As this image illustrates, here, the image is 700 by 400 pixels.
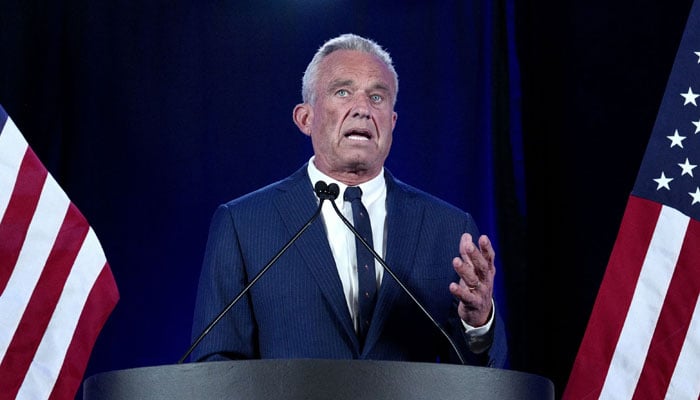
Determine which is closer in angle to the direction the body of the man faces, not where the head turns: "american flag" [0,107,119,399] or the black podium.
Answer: the black podium

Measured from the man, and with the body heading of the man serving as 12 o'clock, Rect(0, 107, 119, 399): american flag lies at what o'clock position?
The american flag is roughly at 4 o'clock from the man.

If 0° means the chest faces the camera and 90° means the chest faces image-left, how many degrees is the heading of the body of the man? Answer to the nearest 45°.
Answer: approximately 0°

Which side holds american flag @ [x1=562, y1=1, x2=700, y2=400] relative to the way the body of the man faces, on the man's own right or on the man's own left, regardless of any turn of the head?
on the man's own left

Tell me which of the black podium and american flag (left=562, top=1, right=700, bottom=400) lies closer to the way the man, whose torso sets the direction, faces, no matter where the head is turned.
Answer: the black podium

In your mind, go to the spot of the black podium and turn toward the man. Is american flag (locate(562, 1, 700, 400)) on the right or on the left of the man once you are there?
right

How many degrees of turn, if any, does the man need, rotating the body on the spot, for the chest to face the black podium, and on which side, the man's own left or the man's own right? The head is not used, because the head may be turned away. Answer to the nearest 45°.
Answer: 0° — they already face it
